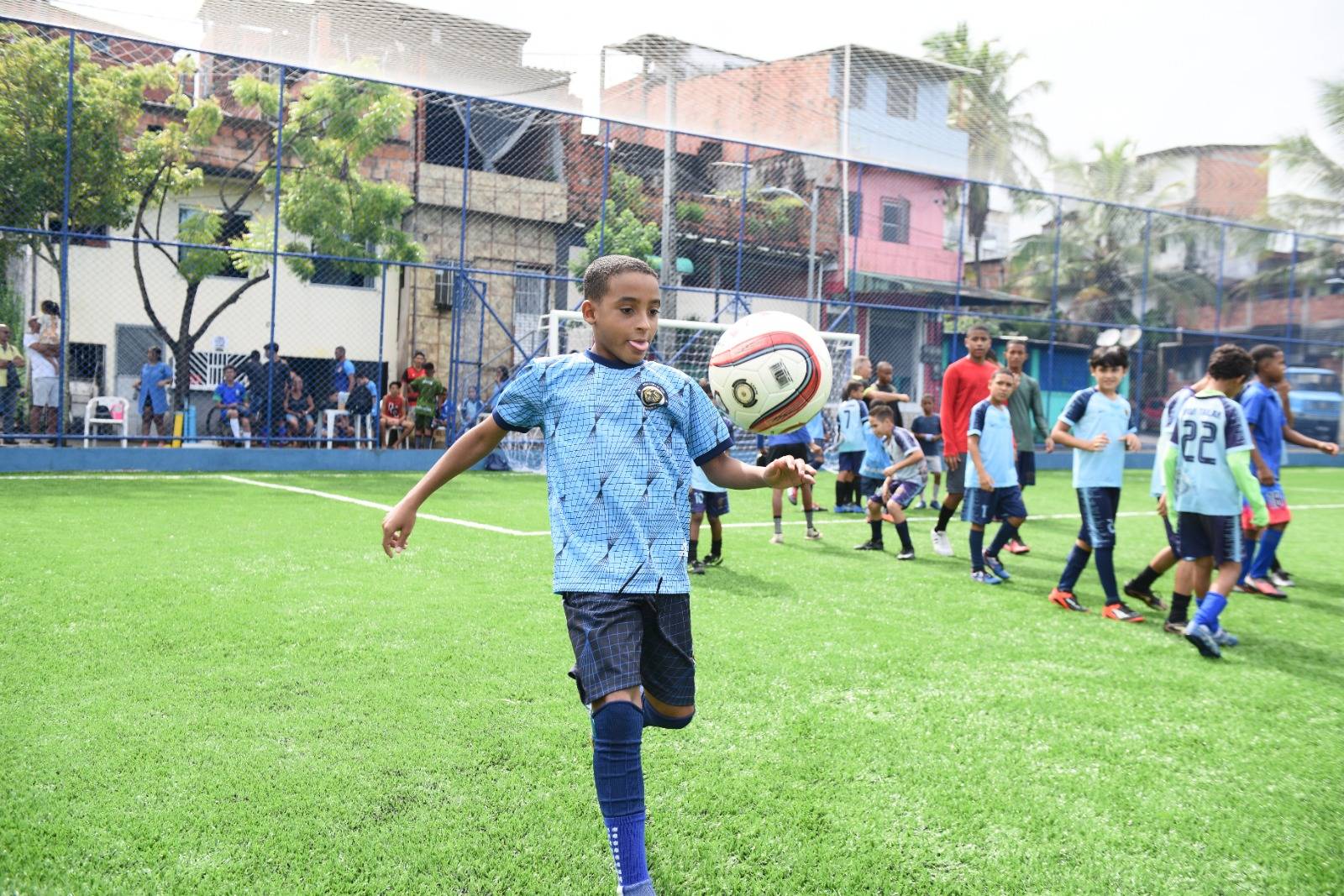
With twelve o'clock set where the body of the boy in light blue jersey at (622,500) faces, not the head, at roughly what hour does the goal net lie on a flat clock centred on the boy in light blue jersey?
The goal net is roughly at 6 o'clock from the boy in light blue jersey.

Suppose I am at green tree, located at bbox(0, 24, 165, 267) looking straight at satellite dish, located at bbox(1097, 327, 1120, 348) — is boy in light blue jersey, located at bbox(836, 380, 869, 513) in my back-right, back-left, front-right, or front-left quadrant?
front-right

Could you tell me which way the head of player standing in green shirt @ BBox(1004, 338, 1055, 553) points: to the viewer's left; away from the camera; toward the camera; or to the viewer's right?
toward the camera

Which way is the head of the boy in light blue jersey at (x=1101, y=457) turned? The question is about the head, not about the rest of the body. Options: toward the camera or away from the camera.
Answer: toward the camera

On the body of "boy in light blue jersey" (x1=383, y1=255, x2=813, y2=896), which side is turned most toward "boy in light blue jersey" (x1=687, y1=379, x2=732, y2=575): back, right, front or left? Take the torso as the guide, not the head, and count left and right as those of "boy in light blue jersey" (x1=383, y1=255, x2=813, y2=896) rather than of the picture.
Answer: back

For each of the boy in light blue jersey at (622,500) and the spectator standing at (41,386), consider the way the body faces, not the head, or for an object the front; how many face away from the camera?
0

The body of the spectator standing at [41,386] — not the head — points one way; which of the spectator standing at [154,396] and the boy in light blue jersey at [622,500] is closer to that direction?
the boy in light blue jersey

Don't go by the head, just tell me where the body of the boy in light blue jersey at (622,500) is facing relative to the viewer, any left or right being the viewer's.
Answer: facing the viewer

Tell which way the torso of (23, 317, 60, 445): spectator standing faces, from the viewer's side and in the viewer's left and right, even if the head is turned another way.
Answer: facing the viewer and to the right of the viewer

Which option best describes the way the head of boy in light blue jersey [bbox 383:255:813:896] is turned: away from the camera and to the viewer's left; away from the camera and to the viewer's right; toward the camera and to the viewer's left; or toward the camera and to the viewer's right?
toward the camera and to the viewer's right

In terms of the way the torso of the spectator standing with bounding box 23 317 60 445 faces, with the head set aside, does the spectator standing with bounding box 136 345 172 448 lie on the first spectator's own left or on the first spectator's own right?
on the first spectator's own left
